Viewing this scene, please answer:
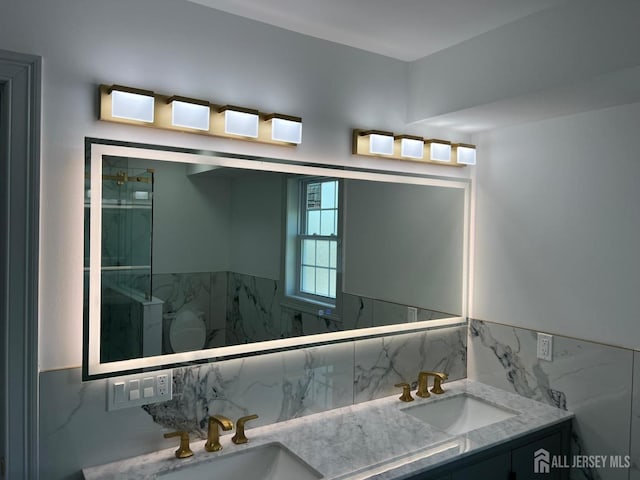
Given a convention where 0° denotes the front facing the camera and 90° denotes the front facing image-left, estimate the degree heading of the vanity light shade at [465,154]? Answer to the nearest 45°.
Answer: approximately 315°

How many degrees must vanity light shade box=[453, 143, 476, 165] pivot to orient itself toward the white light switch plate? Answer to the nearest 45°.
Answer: approximately 90° to its right

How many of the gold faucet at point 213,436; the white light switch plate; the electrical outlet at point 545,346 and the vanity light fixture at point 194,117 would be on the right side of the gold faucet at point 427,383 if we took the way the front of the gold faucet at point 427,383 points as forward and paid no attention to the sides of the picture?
3

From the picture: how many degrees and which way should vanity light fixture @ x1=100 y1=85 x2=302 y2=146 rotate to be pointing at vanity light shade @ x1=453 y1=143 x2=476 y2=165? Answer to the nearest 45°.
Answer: approximately 45° to its left

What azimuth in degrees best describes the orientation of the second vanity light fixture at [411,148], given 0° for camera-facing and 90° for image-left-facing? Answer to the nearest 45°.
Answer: approximately 315°

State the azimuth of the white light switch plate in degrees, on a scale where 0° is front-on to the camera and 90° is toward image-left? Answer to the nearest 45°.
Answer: approximately 315°

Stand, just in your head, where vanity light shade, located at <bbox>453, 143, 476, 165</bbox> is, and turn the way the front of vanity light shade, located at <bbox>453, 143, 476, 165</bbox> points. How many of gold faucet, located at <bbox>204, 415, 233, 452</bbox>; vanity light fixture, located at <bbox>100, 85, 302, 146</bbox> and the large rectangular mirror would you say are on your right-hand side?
3

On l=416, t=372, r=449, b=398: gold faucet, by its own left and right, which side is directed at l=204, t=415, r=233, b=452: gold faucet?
right
